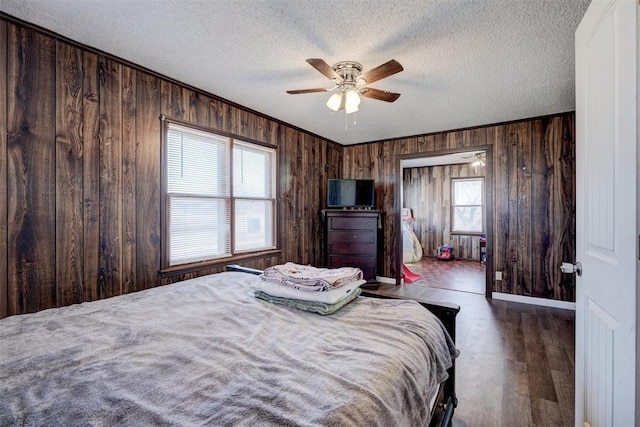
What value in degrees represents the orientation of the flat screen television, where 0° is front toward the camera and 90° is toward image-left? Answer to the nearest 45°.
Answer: approximately 0°

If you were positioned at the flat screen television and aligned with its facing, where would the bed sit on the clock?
The bed is roughly at 12 o'clock from the flat screen television.

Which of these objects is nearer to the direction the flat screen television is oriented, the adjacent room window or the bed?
the bed

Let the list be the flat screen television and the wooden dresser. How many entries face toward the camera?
2

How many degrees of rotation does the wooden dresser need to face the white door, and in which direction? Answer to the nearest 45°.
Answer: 0° — it already faces it

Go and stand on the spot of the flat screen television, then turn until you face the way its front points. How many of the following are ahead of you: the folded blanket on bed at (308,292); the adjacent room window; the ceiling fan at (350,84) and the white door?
3

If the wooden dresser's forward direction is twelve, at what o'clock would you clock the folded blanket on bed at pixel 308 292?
The folded blanket on bed is roughly at 12 o'clock from the wooden dresser.

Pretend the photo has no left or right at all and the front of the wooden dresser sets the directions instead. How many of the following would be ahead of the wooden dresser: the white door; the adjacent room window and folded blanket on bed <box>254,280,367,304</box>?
2

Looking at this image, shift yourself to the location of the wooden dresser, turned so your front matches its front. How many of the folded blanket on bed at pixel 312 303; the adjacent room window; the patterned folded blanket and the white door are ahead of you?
3

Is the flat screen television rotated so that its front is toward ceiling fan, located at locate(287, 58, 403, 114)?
yes

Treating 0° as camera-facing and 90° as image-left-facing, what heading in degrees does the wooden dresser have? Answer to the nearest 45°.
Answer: approximately 0°

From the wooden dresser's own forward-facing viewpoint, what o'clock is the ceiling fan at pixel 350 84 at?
The ceiling fan is roughly at 12 o'clock from the wooden dresser.
